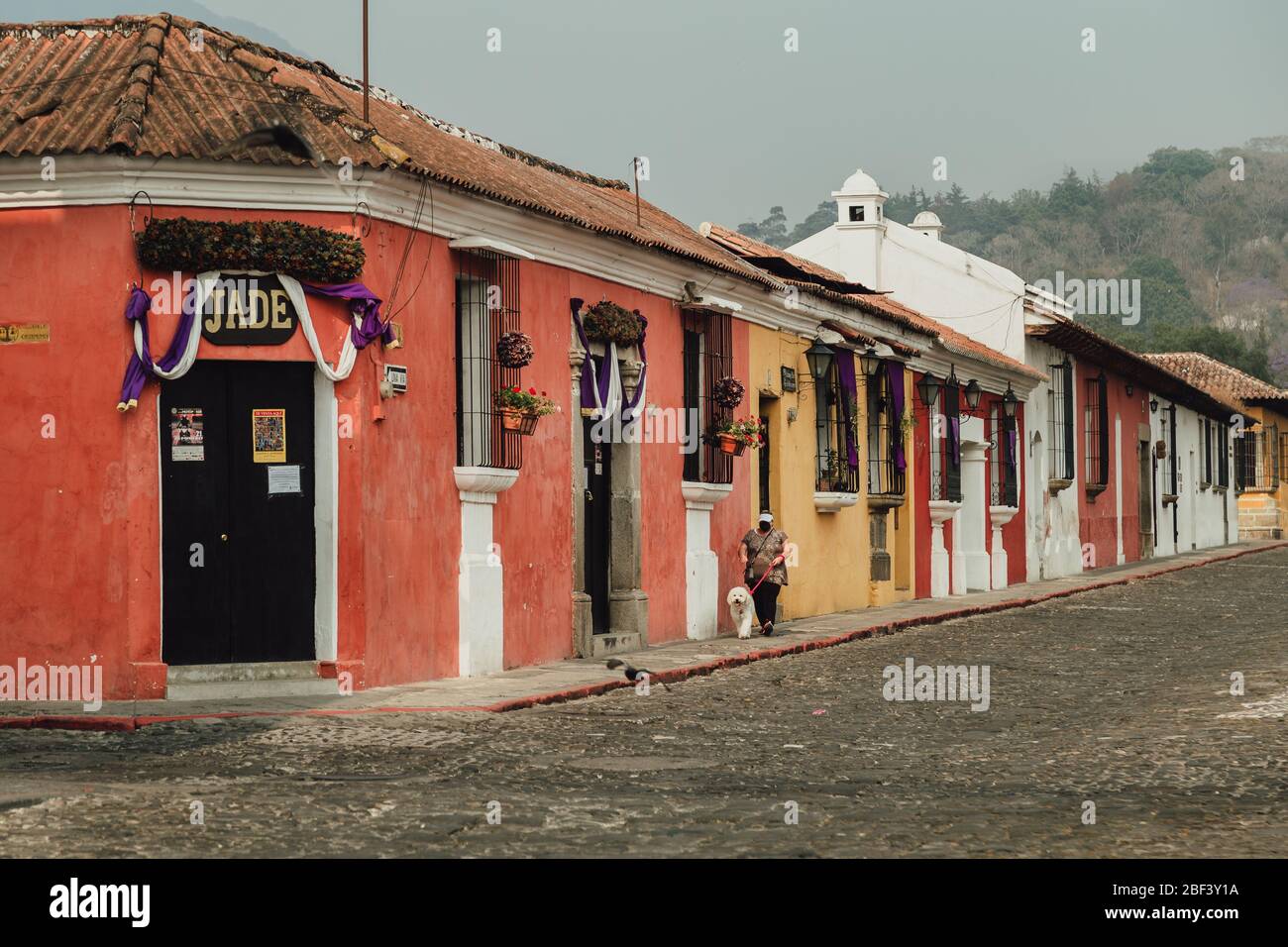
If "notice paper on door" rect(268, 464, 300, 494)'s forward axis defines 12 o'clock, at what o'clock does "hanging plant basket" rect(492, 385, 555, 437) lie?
The hanging plant basket is roughly at 8 o'clock from the notice paper on door.

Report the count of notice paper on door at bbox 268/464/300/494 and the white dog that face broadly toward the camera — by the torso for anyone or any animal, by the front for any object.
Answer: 2

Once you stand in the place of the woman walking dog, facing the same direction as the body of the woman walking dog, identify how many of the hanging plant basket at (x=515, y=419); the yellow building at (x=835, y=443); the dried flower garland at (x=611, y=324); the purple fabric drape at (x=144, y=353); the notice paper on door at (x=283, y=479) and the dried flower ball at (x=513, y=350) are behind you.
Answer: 1

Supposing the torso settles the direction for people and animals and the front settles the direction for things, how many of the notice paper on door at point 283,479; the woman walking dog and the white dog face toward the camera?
3

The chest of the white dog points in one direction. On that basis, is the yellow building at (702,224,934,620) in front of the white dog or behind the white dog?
behind

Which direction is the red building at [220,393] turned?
toward the camera

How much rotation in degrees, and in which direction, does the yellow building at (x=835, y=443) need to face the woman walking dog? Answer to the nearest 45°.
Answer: approximately 45° to its right

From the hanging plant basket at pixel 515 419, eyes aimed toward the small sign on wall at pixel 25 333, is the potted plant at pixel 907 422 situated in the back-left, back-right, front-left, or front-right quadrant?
back-right

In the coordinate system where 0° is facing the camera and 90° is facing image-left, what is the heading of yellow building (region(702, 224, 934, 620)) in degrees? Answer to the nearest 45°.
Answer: approximately 315°

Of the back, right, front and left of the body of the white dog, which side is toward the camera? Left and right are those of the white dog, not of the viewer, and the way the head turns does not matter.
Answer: front

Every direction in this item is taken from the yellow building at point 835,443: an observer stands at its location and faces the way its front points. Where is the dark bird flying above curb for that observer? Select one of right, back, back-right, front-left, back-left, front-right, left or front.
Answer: front-right

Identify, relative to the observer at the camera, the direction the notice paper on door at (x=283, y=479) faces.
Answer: facing the viewer

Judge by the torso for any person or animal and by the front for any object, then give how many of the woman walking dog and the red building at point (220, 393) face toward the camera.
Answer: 2

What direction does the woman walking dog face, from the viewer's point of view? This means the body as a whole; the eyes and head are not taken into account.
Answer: toward the camera

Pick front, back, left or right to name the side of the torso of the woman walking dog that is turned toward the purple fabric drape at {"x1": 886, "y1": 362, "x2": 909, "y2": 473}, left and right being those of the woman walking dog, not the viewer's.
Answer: back

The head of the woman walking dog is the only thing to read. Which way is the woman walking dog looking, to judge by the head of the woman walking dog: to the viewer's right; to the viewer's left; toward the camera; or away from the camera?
toward the camera
